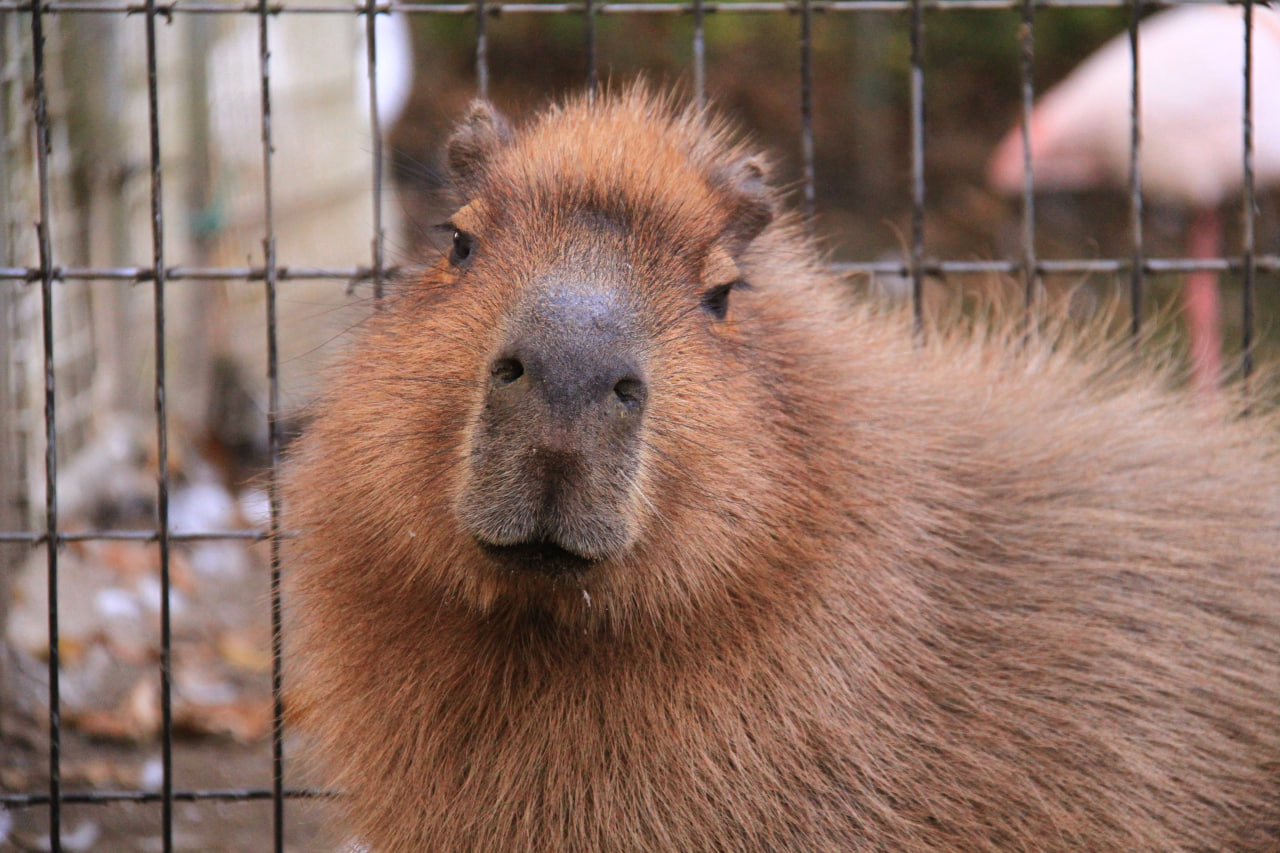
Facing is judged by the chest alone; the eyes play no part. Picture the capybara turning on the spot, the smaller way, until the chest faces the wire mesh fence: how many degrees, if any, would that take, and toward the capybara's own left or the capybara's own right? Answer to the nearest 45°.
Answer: approximately 90° to the capybara's own right

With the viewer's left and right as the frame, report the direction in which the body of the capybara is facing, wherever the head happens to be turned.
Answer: facing the viewer and to the left of the viewer
